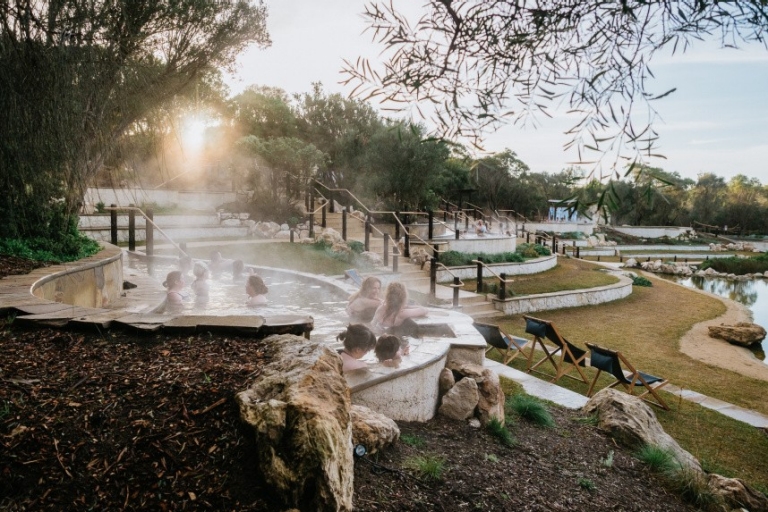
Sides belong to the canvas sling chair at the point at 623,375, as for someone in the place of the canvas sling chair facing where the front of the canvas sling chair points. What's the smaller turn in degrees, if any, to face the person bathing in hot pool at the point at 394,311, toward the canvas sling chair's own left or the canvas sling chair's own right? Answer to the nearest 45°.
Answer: approximately 180°

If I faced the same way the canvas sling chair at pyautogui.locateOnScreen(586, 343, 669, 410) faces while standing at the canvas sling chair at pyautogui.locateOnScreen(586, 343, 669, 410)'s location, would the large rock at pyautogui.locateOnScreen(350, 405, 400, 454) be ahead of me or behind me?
behind

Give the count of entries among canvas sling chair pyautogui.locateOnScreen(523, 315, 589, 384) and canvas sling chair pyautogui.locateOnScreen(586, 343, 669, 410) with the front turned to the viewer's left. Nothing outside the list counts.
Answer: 0

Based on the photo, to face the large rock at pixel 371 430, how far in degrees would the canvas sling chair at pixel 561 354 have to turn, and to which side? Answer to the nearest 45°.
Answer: approximately 135° to its right

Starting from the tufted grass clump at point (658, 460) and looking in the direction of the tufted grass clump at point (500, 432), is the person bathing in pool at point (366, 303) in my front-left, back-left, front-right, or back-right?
front-right

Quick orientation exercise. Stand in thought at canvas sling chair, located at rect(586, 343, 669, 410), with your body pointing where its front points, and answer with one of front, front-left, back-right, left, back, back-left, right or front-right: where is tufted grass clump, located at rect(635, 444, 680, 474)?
back-right

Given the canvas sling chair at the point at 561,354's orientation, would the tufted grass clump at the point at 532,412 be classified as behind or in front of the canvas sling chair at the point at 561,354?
behind

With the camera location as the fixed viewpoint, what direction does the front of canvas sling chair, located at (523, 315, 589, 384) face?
facing away from the viewer and to the right of the viewer

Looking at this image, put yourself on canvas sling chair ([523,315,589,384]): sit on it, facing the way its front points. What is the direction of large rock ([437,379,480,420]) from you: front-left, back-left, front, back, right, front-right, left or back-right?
back-right

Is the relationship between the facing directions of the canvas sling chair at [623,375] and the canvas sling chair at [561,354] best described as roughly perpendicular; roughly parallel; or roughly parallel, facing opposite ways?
roughly parallel

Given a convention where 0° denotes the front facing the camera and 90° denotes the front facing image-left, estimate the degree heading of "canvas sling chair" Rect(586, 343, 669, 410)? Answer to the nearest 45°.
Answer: approximately 225°

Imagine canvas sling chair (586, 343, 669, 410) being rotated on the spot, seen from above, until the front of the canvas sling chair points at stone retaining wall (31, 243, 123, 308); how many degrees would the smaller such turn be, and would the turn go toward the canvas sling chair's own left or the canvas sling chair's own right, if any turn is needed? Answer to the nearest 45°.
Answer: approximately 180°

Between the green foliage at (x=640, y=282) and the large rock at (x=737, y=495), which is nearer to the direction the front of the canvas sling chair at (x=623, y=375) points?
the green foliage

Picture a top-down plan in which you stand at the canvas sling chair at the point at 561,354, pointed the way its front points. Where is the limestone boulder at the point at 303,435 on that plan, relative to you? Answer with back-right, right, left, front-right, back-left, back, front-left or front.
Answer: back-right
